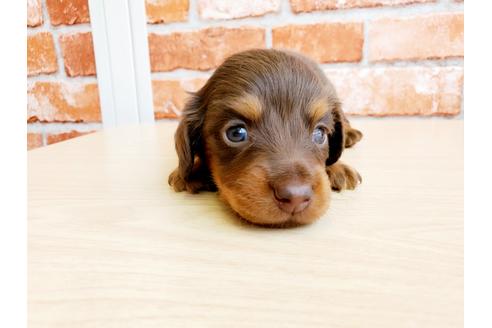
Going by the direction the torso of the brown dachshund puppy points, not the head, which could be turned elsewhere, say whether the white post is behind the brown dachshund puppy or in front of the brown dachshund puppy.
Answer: behind

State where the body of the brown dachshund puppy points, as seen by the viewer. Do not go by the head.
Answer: toward the camera
